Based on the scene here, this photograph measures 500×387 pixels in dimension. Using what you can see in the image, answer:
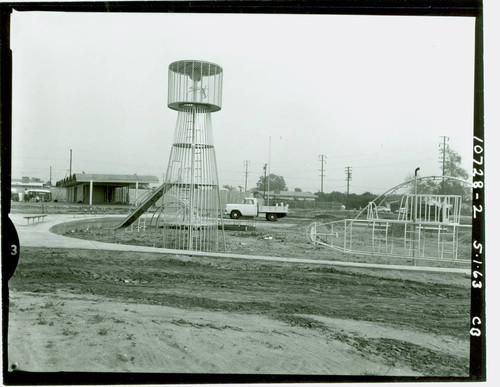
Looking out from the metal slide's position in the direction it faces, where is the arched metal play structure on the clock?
The arched metal play structure is roughly at 7 o'clock from the metal slide.

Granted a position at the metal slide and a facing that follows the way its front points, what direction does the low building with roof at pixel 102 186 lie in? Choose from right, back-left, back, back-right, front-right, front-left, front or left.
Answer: right

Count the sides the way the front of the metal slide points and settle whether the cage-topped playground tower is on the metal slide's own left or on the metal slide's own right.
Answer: on the metal slide's own left

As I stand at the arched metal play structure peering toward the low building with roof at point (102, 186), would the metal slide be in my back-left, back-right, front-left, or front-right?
front-left

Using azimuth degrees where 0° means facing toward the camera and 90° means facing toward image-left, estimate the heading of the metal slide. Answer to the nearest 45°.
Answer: approximately 90°

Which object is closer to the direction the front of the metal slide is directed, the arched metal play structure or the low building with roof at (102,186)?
the low building with roof
